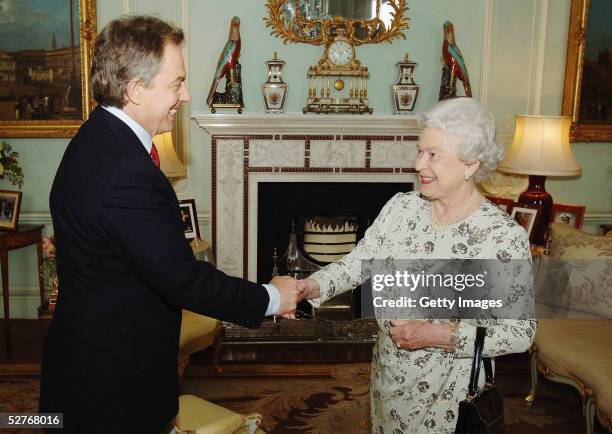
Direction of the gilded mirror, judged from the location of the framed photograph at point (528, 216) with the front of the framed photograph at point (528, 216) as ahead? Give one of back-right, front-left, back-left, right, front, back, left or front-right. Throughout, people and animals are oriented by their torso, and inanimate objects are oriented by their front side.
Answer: front-right

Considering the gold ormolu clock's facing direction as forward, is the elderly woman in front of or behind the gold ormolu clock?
in front

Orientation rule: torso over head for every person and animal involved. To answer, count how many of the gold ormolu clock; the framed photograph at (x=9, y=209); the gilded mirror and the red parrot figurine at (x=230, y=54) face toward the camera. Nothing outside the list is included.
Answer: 3

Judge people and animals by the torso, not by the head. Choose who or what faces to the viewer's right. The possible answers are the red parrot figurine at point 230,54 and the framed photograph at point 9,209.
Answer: the red parrot figurine

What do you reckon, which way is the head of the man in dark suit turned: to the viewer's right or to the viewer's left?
to the viewer's right

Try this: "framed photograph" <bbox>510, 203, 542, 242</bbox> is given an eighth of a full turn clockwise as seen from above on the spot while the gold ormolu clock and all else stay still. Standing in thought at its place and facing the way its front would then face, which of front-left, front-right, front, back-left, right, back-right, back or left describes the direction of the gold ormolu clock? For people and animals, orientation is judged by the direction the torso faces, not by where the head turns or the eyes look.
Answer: front

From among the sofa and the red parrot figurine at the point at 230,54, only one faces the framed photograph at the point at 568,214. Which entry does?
the red parrot figurine

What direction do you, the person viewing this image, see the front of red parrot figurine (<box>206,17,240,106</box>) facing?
facing to the right of the viewer

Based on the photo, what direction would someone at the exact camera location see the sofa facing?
facing the viewer and to the left of the viewer

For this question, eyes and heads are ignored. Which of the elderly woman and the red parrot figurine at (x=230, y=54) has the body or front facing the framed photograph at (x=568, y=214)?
the red parrot figurine
